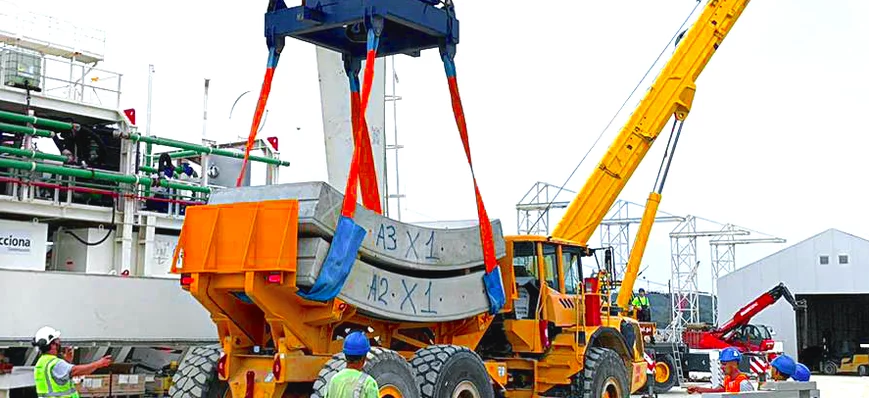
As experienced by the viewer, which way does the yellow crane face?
facing away from the viewer and to the right of the viewer

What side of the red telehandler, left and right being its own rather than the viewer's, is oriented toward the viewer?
right

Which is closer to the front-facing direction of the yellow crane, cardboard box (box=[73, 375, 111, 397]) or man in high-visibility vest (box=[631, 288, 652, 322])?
the man in high-visibility vest

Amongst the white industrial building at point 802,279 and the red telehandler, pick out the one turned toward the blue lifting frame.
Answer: the white industrial building

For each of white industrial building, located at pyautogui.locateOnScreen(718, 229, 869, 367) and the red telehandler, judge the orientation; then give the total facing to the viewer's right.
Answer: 1

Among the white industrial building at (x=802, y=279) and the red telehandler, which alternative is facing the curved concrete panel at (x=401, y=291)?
the white industrial building

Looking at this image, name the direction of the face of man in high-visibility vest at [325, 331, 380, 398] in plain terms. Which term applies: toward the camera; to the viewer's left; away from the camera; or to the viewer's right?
away from the camera

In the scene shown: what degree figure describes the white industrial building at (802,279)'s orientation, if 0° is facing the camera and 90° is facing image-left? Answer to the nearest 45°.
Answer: approximately 0°
